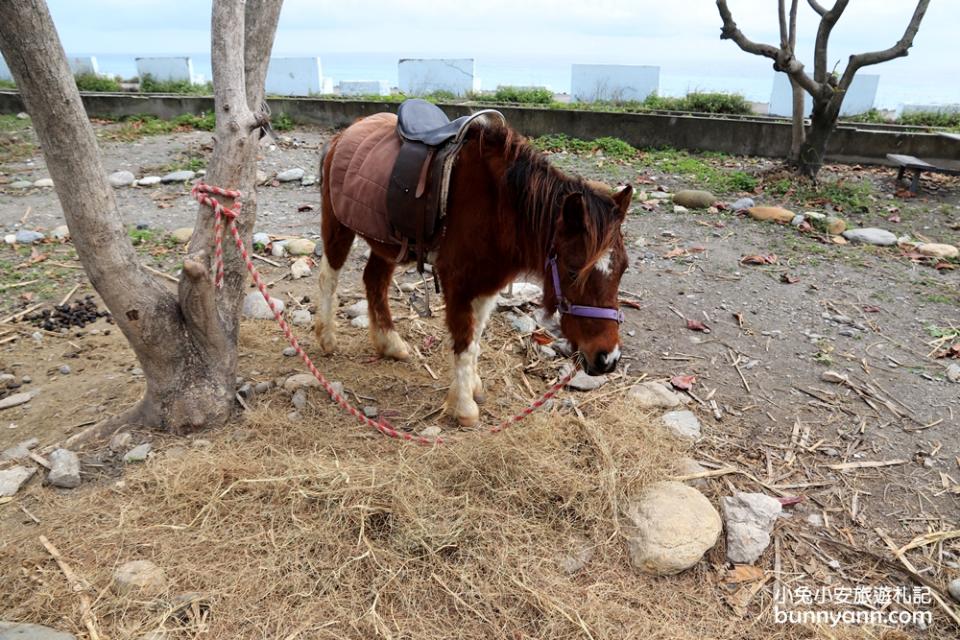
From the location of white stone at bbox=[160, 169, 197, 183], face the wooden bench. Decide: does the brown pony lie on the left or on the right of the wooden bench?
right

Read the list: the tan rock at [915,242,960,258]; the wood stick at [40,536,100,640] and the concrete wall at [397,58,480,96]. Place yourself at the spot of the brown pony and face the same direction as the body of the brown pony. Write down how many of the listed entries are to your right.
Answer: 1

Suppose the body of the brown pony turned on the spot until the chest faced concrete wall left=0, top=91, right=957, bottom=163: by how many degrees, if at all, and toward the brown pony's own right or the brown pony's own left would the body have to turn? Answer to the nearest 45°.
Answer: approximately 135° to the brown pony's own left

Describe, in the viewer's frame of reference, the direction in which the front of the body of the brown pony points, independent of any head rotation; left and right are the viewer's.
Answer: facing the viewer and to the right of the viewer

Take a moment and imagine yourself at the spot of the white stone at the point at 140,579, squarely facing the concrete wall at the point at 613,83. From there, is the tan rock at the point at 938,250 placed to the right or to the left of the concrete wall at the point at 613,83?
right

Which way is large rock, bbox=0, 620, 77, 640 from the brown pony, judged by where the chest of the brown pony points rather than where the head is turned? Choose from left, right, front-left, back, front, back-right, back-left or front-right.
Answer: right

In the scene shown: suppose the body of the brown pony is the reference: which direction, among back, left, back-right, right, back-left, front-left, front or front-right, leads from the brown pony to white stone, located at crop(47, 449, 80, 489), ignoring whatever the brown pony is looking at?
back-right

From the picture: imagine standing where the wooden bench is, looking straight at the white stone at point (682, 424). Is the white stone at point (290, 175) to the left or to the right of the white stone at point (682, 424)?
right

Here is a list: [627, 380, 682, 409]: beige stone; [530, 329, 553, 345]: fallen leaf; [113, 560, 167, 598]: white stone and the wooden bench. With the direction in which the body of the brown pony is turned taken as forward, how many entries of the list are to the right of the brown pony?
1

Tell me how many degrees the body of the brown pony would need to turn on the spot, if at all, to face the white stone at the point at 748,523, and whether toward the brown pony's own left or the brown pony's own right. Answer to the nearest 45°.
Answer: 0° — it already faces it

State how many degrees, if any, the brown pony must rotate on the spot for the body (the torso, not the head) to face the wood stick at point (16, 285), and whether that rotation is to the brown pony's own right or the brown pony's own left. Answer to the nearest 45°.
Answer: approximately 180°

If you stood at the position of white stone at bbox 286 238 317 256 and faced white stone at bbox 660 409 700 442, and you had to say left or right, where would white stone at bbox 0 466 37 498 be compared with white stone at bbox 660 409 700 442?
right

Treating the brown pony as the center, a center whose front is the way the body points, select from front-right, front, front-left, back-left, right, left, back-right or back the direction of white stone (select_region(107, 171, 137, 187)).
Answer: back

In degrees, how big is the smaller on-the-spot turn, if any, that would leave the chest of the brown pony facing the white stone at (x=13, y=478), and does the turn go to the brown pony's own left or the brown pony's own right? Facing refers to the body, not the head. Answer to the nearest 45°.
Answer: approximately 135° to the brown pony's own right

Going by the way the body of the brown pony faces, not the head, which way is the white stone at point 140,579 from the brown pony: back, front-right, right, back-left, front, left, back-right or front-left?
right

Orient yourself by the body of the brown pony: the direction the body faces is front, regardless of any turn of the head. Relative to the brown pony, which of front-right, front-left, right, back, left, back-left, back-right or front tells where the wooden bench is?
left

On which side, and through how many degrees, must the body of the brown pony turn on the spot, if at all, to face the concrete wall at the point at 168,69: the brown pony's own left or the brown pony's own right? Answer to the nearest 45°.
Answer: approximately 180°

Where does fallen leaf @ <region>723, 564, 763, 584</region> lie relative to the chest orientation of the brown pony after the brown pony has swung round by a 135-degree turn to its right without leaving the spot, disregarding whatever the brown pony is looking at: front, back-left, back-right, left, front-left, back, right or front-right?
back-left
